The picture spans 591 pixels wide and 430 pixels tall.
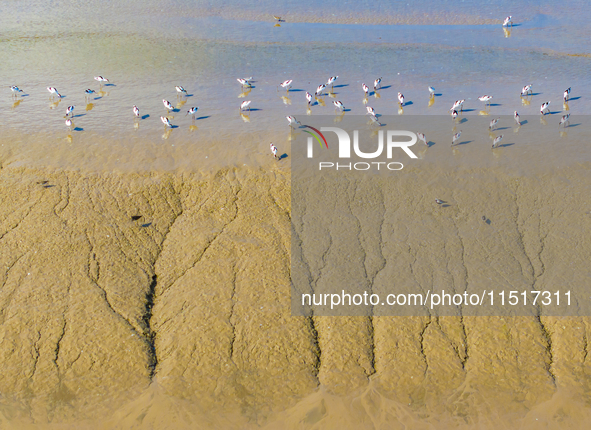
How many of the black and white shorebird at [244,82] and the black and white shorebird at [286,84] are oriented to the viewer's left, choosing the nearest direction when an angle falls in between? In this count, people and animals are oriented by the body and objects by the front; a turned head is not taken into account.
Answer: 2

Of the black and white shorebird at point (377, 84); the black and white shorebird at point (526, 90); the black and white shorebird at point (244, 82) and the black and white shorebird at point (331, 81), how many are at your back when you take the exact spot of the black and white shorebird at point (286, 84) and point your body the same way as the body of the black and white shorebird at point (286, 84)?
3

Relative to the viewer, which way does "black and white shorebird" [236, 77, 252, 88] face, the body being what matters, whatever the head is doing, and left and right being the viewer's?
facing to the left of the viewer

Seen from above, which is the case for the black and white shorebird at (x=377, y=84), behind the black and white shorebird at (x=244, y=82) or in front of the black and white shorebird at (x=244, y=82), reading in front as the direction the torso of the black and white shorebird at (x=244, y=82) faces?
behind

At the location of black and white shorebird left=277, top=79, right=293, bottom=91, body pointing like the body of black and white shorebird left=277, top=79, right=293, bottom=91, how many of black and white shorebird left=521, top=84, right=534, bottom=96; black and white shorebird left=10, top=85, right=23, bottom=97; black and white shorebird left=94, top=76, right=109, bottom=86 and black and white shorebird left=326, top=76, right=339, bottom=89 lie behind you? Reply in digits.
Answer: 2

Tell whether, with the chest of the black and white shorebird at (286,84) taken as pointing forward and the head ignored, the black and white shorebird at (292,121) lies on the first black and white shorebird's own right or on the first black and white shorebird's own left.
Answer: on the first black and white shorebird's own left

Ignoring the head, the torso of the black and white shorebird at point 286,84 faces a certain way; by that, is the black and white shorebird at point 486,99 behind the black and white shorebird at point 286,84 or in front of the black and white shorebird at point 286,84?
behind

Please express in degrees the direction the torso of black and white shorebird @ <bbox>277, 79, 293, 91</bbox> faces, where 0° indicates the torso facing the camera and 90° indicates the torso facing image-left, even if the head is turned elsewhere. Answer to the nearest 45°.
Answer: approximately 90°

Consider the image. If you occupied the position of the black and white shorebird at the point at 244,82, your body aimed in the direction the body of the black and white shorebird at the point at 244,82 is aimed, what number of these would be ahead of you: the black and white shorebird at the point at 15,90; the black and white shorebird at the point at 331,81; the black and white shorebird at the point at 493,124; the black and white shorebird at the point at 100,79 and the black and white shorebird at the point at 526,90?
2
